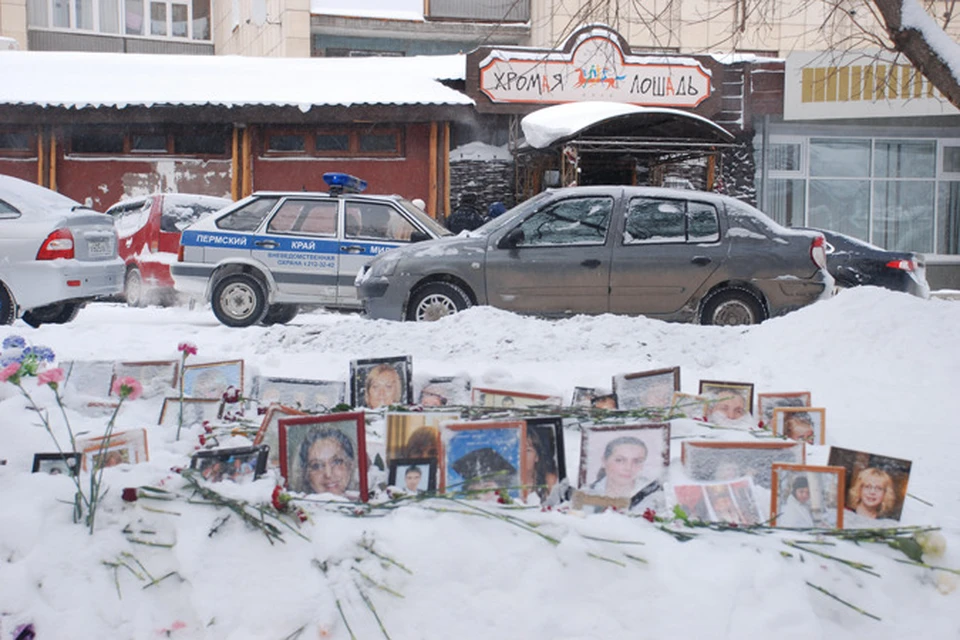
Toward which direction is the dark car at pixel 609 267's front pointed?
to the viewer's left

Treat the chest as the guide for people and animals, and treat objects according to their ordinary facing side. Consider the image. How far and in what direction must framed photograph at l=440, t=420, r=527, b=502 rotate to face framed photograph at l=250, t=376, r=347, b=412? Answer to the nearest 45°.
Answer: approximately 135° to its right

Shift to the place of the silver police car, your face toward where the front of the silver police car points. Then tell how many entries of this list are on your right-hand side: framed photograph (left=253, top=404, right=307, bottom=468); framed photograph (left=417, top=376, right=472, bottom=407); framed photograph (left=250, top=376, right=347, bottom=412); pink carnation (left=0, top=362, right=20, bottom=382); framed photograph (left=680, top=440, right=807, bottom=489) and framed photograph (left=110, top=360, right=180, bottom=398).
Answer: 6

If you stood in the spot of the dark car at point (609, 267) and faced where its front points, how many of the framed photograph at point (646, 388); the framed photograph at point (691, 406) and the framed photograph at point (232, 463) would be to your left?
3

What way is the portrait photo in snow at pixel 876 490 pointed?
toward the camera

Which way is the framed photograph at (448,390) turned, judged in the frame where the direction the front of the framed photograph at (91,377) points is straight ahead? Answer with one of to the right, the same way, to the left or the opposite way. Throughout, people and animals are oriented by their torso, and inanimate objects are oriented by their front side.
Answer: the same way

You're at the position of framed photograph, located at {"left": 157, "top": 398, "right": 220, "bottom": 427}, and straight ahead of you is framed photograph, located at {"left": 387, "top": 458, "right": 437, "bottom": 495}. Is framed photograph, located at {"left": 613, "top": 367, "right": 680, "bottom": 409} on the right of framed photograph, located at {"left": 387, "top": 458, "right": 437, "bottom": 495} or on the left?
left

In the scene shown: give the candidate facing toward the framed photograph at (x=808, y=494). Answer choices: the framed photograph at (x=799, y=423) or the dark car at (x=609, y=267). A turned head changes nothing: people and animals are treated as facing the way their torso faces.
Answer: the framed photograph at (x=799, y=423)

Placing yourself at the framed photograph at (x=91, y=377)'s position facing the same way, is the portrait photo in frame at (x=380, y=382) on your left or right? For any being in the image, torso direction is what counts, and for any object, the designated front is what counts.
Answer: on your left

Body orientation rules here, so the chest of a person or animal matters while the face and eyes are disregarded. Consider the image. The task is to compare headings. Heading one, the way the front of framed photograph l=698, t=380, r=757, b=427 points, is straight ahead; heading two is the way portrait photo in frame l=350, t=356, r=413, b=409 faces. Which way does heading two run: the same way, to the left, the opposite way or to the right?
the same way

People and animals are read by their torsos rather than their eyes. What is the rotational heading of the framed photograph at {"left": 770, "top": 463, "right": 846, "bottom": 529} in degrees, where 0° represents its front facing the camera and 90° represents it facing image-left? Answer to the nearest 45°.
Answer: approximately 0°

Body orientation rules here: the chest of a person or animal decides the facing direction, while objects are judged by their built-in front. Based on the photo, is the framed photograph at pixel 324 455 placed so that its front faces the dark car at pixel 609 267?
no

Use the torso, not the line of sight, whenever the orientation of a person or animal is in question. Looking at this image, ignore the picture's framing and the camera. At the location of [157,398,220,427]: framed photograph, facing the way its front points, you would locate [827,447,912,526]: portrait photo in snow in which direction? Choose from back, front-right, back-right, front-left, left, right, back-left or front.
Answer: front-left

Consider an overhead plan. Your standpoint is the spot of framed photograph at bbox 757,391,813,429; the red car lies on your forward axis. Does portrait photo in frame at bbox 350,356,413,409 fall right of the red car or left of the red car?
left

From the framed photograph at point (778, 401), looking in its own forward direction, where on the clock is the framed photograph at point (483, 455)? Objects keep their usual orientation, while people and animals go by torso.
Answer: the framed photograph at point (483, 455) is roughly at 1 o'clock from the framed photograph at point (778, 401).

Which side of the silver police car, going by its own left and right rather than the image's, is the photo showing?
right

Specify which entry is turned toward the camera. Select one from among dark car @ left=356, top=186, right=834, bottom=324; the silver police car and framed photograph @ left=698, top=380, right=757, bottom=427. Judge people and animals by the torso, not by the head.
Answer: the framed photograph

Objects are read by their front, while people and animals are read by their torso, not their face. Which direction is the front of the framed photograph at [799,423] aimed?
toward the camera

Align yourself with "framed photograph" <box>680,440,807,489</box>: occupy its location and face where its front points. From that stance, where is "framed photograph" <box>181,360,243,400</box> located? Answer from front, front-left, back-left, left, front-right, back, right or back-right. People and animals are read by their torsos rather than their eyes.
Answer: right

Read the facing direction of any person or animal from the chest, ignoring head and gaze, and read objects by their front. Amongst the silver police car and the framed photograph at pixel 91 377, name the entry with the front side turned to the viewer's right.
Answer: the silver police car

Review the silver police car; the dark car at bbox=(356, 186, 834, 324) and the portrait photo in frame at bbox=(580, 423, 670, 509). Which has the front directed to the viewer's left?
the dark car

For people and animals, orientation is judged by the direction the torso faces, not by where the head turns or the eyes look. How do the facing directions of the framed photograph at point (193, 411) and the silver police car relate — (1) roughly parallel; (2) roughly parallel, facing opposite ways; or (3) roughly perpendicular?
roughly perpendicular

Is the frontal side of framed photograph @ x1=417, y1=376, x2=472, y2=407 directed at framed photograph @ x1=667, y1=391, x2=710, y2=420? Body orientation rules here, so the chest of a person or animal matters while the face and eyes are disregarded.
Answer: no

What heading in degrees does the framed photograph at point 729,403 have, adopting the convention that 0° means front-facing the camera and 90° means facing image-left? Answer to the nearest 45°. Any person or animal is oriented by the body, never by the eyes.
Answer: approximately 0°

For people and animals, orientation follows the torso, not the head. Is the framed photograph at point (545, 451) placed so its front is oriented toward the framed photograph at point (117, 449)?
no
